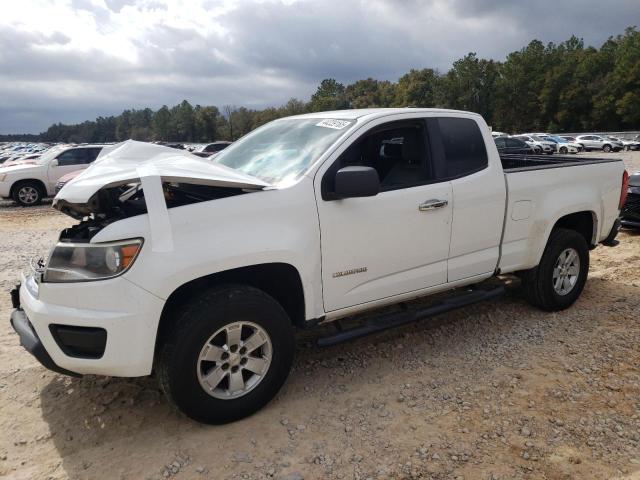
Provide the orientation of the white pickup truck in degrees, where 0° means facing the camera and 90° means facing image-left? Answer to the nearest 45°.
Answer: approximately 45°

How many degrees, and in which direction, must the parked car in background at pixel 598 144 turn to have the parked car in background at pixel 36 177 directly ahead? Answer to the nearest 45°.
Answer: approximately 45° to its right

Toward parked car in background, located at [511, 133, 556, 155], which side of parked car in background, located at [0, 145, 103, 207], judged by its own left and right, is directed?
back

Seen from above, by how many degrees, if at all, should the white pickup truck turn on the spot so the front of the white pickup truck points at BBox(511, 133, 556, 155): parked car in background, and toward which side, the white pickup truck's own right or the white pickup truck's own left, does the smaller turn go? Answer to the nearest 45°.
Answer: approximately 180°
